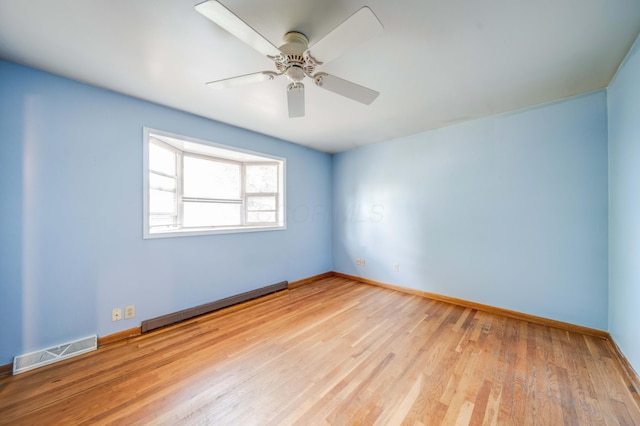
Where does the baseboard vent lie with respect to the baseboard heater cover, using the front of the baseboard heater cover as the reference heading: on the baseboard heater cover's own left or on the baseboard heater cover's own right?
on the baseboard heater cover's own right

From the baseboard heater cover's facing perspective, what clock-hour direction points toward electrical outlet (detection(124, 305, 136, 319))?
The electrical outlet is roughly at 4 o'clock from the baseboard heater cover.
